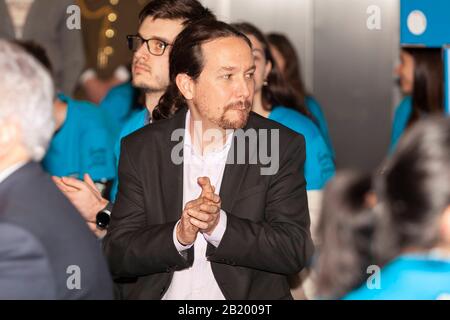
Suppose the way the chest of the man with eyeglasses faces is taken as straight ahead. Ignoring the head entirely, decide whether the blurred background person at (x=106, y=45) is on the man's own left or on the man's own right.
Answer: on the man's own right

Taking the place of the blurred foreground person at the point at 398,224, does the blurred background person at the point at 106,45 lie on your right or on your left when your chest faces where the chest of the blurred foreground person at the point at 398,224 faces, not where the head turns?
on your left

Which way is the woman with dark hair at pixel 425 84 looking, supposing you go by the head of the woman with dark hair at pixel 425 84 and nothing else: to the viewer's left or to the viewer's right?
to the viewer's left

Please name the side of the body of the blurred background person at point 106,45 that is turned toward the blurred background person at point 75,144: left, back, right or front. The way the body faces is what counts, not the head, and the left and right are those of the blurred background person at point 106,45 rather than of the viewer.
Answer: front

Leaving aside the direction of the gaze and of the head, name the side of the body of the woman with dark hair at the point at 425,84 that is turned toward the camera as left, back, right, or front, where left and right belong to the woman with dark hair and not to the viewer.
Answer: left

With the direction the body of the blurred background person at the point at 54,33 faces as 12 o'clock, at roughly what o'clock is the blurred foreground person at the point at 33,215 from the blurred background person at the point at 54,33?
the blurred foreground person at the point at 33,215 is roughly at 12 o'clock from the blurred background person at the point at 54,33.

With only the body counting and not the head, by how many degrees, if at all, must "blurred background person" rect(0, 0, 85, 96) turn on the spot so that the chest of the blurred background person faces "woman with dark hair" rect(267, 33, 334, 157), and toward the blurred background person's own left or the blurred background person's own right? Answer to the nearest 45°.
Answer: approximately 45° to the blurred background person's own left

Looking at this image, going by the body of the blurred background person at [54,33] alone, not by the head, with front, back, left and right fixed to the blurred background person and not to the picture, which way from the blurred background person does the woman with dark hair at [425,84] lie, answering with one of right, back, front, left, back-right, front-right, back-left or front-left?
front-left

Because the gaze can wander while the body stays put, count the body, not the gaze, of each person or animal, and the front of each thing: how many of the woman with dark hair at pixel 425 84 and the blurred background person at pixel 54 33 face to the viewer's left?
1
